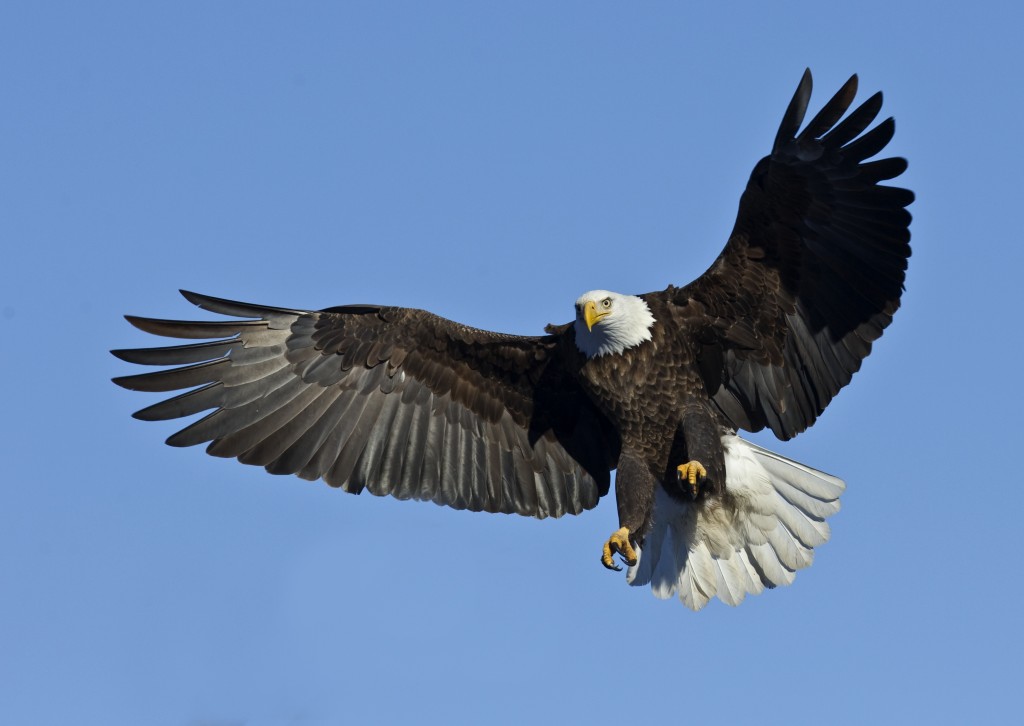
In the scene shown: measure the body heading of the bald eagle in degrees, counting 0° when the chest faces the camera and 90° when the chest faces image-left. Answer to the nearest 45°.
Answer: approximately 45°
